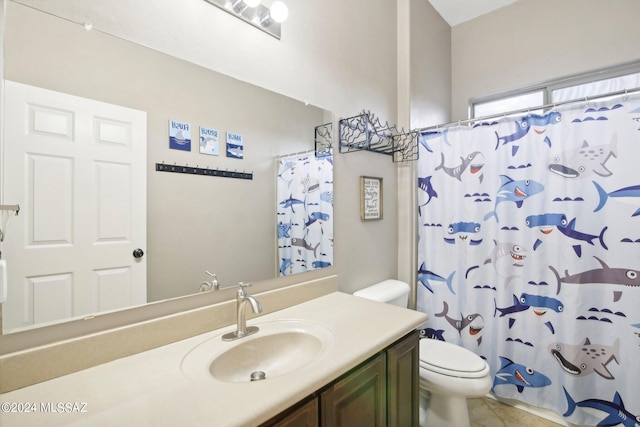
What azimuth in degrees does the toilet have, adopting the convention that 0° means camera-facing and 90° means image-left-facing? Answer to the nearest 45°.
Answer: approximately 315°

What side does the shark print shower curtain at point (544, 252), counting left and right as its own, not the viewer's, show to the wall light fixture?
front

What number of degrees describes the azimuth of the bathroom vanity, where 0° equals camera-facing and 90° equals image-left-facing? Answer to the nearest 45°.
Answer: approximately 315°

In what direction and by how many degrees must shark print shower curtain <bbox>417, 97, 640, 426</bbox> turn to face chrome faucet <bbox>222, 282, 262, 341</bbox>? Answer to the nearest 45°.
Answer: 0° — it already faces it

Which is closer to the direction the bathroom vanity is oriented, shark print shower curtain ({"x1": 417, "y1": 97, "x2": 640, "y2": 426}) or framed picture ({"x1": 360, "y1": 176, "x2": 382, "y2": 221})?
the shark print shower curtain

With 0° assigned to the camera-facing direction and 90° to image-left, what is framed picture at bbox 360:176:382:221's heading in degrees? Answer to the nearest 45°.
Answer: approximately 315°

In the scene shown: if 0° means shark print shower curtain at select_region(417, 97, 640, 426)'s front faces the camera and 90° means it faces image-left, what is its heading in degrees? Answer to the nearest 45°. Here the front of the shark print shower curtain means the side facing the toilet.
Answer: approximately 45°

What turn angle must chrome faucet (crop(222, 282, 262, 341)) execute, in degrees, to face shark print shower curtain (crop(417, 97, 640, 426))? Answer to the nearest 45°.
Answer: approximately 45° to its left

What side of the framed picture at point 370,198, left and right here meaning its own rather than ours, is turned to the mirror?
right

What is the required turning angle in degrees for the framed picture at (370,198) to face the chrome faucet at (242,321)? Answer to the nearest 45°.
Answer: approximately 90° to its right
